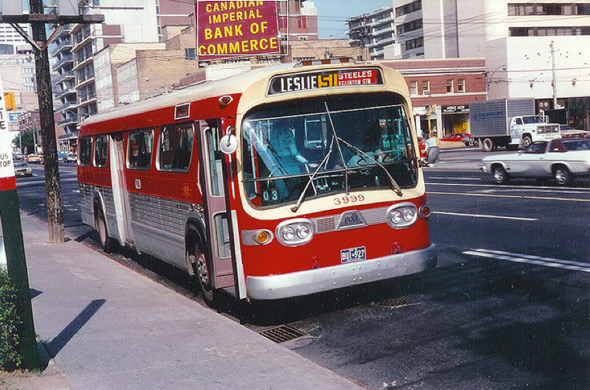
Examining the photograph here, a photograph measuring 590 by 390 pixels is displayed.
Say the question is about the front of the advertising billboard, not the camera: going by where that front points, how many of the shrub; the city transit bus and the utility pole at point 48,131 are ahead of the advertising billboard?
3

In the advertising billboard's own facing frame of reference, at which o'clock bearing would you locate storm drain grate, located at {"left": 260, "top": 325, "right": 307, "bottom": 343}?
The storm drain grate is roughly at 12 o'clock from the advertising billboard.

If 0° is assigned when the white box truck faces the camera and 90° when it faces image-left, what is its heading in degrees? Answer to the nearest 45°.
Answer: approximately 315°

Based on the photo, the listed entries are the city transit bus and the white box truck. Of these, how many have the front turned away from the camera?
0

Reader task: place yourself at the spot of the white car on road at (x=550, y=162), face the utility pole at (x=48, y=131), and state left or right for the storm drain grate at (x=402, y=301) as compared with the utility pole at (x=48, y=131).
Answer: left

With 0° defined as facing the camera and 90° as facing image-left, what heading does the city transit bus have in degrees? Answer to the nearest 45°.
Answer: approximately 315°

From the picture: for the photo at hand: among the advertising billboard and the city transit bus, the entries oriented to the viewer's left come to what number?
0

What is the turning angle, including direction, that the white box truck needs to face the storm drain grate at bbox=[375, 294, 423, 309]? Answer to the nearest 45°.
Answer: approximately 45° to its right

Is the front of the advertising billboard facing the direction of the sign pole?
yes

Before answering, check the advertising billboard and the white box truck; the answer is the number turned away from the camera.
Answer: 0

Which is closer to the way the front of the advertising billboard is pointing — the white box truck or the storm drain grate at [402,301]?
the storm drain grate

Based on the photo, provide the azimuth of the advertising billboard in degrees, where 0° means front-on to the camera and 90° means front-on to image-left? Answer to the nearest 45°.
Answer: approximately 0°
